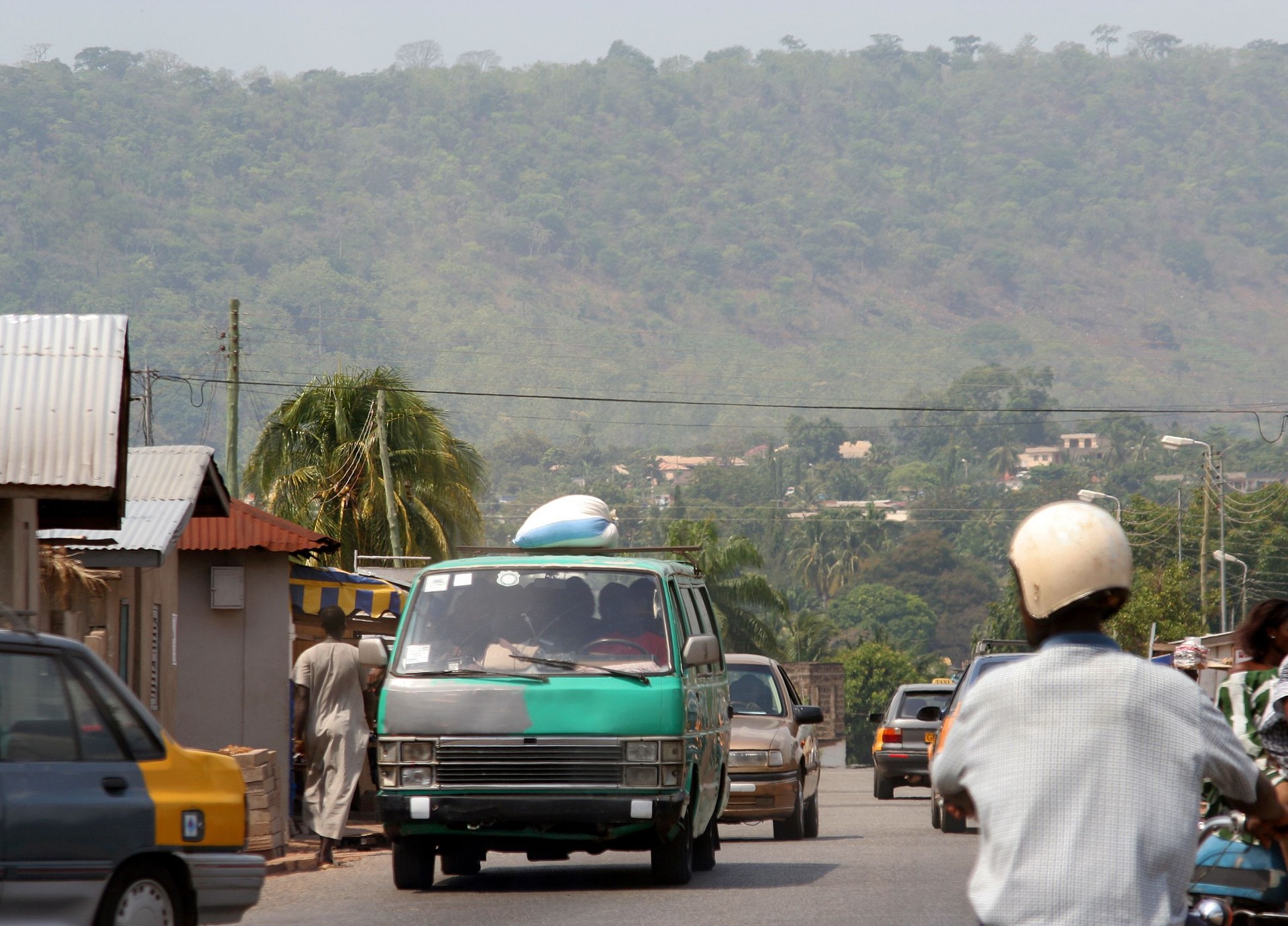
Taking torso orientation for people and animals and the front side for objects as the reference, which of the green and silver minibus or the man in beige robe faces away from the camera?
the man in beige robe

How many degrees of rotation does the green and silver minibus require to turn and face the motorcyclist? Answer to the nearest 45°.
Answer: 0° — it already faces them

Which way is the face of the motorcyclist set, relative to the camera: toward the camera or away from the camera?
away from the camera

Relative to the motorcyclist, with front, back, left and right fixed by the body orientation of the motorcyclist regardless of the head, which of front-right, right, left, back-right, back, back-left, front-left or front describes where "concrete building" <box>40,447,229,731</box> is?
front-left

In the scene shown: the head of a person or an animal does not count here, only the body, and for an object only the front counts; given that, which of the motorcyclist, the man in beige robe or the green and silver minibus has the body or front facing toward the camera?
the green and silver minibus

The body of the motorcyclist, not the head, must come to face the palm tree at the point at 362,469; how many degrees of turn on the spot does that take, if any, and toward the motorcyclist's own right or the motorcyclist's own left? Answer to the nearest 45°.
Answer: approximately 45° to the motorcyclist's own left

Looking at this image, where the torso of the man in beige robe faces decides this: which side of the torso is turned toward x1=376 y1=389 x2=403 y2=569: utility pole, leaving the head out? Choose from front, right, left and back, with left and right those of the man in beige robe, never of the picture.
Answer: front

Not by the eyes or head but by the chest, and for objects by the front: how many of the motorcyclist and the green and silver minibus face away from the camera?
1

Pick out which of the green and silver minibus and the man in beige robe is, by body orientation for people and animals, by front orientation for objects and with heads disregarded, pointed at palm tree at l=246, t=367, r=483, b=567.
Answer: the man in beige robe

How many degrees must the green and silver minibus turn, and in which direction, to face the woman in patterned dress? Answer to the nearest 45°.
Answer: approximately 45° to its left

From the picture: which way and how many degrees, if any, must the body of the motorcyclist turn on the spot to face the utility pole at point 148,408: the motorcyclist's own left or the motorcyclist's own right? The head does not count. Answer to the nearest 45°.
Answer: approximately 45° to the motorcyclist's own left

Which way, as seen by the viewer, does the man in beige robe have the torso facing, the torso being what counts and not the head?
away from the camera

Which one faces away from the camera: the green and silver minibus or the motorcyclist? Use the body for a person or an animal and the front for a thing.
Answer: the motorcyclist

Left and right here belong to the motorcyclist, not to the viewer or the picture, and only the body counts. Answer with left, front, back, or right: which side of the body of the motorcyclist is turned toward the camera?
back

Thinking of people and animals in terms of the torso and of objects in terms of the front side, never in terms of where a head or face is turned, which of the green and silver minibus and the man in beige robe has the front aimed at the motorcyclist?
the green and silver minibus
